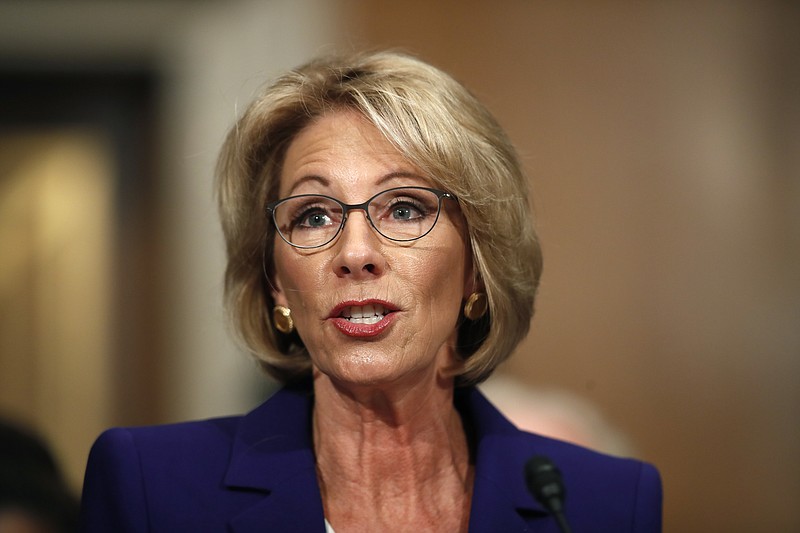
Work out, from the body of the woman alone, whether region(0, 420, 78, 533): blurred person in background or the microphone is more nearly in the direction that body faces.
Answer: the microphone

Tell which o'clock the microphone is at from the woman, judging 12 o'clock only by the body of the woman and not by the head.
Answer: The microphone is roughly at 11 o'clock from the woman.

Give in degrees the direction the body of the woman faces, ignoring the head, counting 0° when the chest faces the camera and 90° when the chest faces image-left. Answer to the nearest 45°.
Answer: approximately 0°

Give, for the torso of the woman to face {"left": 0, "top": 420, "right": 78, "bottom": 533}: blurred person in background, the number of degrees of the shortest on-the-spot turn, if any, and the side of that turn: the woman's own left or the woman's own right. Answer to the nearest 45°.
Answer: approximately 135° to the woman's own right
